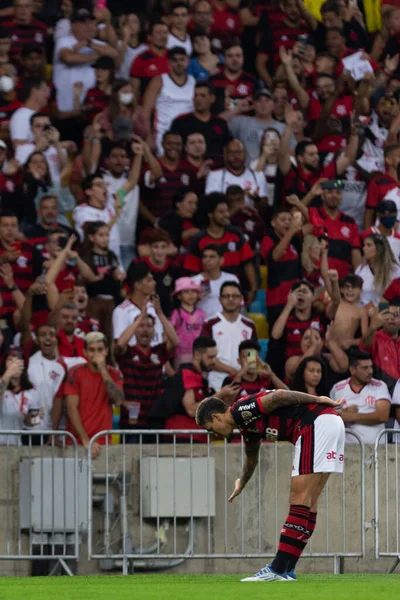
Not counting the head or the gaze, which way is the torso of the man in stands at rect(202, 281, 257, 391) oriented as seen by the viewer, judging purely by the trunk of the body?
toward the camera

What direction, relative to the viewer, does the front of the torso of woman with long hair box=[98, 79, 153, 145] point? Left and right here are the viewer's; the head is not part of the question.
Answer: facing the viewer

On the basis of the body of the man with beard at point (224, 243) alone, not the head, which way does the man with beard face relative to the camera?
toward the camera

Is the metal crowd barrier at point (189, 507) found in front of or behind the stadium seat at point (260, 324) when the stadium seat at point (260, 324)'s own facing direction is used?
in front

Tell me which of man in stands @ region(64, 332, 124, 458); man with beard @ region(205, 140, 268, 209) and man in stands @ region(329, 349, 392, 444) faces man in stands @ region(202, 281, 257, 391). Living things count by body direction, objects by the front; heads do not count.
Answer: the man with beard

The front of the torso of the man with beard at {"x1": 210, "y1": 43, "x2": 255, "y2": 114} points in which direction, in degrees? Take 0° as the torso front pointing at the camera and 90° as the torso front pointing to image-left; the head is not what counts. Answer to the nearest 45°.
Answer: approximately 0°

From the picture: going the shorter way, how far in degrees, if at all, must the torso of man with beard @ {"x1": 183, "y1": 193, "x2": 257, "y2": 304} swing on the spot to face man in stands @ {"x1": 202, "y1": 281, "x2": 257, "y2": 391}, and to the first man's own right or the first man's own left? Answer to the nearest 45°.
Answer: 0° — they already face them

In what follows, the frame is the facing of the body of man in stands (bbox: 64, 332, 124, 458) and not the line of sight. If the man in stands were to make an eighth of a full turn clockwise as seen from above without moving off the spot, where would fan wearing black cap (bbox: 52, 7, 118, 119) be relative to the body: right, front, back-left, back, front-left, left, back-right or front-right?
back-right

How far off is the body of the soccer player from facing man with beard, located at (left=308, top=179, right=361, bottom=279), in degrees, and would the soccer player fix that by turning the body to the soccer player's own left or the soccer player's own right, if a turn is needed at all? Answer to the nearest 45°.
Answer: approximately 90° to the soccer player's own right

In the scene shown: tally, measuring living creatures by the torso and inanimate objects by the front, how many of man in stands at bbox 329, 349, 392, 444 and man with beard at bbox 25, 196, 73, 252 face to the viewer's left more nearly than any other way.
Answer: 0
